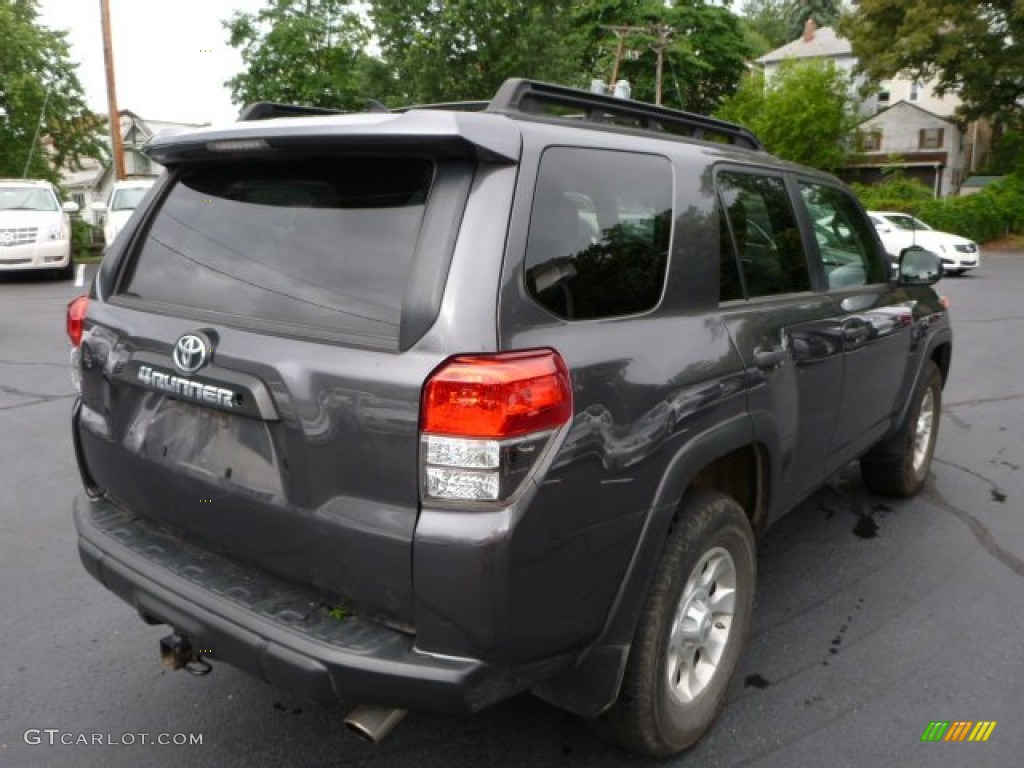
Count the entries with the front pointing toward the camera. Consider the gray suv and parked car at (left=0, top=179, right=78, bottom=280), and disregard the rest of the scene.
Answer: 1

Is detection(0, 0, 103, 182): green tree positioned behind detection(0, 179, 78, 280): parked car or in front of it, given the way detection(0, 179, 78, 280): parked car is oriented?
behind

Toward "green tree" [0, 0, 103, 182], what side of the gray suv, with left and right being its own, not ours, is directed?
left

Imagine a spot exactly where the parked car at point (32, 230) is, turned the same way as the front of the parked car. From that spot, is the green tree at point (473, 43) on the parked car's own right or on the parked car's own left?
on the parked car's own left

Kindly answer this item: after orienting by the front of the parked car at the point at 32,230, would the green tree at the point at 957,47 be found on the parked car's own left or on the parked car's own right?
on the parked car's own left

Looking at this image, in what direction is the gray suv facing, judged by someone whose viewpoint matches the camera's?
facing away from the viewer and to the right of the viewer

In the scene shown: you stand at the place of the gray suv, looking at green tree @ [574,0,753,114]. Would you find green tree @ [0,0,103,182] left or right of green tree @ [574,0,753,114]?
left

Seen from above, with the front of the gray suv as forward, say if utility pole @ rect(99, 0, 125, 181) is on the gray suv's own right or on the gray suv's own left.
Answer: on the gray suv's own left

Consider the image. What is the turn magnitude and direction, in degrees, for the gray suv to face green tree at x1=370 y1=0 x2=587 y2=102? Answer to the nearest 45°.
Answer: approximately 45° to its left

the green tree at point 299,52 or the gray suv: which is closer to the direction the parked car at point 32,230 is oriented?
the gray suv

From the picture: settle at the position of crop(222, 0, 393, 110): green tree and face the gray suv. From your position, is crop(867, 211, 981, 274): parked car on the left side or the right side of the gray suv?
left

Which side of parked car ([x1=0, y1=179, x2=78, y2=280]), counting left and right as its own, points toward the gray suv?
front

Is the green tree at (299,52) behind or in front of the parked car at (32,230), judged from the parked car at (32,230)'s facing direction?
behind
